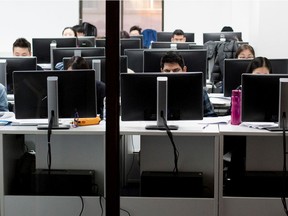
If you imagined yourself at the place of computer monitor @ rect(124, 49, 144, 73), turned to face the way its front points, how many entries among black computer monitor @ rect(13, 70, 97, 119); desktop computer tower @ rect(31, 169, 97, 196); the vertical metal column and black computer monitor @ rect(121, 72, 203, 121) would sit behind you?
4

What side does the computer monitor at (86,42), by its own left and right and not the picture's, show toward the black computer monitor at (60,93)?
back

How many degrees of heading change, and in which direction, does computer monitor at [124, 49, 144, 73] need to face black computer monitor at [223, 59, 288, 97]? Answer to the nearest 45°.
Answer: approximately 135° to its right

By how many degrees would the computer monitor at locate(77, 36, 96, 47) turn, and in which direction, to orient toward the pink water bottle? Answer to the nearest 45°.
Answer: approximately 180°

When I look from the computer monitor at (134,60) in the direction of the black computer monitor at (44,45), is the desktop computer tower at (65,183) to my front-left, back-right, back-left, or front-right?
back-left

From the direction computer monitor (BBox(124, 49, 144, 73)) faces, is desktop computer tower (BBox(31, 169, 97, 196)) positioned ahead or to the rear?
to the rear

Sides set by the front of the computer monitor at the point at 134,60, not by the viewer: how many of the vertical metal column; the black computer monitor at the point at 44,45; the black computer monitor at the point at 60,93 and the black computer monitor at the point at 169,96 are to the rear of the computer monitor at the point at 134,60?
3

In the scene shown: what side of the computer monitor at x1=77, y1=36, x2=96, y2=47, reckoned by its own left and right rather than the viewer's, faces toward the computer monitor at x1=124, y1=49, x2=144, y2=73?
back

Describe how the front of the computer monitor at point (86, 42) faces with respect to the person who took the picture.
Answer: facing away from the viewer

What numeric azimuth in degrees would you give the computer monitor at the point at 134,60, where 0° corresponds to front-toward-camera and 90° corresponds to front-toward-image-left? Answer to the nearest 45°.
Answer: approximately 180°

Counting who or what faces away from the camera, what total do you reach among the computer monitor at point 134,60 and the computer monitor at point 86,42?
2

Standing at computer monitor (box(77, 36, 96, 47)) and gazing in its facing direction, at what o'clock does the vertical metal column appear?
The vertical metal column is roughly at 6 o'clock from the computer monitor.

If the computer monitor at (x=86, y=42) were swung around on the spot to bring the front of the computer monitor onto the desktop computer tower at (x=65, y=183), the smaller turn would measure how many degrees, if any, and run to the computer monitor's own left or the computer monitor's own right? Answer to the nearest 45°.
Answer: approximately 180°

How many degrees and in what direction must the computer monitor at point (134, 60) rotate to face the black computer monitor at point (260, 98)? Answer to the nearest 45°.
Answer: approximately 180°

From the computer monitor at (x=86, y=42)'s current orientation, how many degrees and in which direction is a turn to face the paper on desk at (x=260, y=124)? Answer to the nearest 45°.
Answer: approximately 180°
